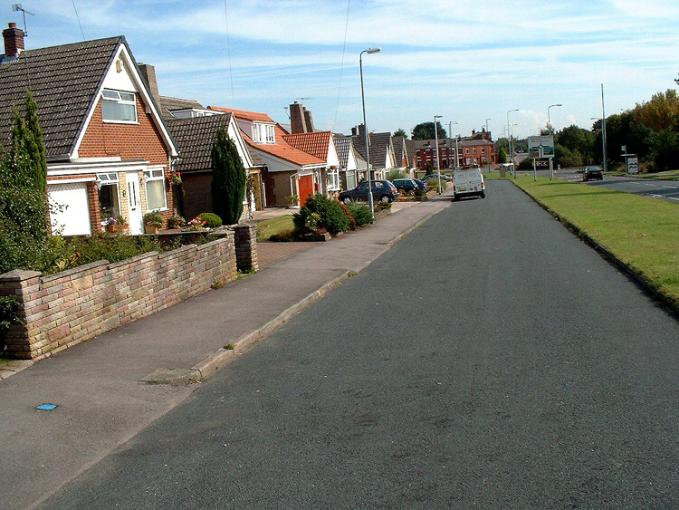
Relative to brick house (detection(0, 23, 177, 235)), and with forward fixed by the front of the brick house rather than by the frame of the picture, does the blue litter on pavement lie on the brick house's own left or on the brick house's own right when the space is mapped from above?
on the brick house's own right

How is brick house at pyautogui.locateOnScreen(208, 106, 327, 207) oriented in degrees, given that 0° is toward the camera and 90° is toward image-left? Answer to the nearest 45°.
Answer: approximately 315°

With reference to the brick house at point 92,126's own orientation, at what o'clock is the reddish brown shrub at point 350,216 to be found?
The reddish brown shrub is roughly at 10 o'clock from the brick house.

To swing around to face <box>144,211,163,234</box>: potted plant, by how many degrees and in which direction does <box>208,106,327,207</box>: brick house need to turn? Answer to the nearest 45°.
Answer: approximately 45° to its right

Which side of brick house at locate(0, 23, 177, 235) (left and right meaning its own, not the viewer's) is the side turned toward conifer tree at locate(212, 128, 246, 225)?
left

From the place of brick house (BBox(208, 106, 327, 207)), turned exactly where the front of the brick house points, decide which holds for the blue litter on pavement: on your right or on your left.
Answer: on your right
